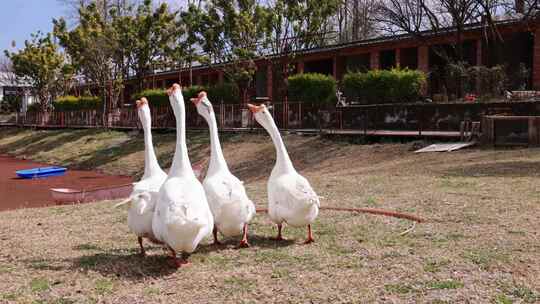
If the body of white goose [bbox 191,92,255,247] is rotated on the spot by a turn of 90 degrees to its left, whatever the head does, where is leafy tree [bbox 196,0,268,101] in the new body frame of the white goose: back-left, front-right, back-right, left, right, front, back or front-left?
back-left

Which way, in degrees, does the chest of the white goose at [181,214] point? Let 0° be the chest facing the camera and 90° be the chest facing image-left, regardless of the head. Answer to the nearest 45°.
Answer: approximately 0°

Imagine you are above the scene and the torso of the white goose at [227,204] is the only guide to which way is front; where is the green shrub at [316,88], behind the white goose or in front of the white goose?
behind

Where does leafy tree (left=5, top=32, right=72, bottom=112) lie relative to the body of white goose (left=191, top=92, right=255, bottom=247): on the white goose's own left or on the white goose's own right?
on the white goose's own right

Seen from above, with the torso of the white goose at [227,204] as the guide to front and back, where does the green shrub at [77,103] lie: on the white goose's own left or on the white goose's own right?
on the white goose's own right

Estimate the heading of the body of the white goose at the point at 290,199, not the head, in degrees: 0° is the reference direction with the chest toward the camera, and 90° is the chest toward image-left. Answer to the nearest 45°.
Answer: approximately 45°

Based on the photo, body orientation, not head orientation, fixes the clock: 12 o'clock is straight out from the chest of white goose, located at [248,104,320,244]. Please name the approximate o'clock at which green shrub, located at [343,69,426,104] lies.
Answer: The green shrub is roughly at 5 o'clock from the white goose.

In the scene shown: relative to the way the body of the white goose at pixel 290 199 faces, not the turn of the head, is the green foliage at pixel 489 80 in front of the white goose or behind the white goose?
behind

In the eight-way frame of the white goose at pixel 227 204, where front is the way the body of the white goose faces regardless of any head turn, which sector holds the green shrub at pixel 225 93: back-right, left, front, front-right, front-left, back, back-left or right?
back-right

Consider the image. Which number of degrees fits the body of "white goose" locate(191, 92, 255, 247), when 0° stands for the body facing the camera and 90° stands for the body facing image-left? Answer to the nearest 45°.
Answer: approximately 45°

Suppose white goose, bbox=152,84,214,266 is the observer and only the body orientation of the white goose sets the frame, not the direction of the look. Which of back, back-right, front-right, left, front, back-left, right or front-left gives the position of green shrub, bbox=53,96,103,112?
back
